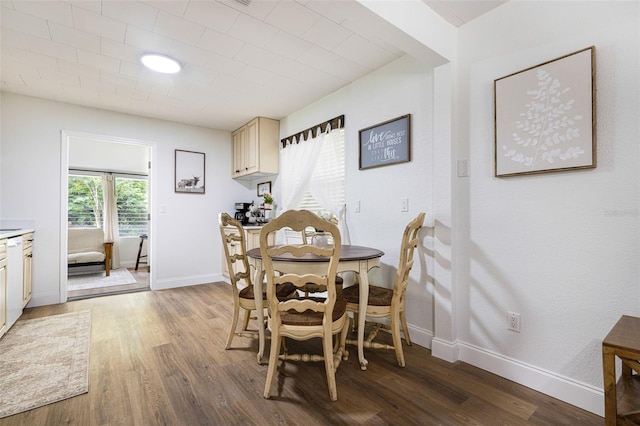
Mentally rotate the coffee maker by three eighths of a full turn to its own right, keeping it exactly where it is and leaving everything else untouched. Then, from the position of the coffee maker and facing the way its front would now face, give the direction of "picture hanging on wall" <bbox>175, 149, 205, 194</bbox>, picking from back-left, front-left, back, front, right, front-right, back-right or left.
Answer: left

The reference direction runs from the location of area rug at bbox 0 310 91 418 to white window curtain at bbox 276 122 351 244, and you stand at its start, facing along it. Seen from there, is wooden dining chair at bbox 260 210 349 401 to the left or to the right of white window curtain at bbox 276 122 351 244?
right

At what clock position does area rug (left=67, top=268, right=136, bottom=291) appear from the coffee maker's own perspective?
The area rug is roughly at 2 o'clock from the coffee maker.

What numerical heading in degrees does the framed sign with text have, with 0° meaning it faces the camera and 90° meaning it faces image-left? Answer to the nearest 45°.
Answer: approximately 45°

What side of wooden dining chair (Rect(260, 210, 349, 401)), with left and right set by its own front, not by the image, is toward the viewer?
back

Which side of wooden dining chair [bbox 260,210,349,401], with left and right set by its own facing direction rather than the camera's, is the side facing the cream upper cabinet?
front

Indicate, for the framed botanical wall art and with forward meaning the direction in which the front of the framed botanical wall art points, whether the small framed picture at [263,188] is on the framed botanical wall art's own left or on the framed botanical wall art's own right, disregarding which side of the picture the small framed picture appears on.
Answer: on the framed botanical wall art's own right

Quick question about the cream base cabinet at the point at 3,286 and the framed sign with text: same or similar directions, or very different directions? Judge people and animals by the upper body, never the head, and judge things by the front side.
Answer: very different directions

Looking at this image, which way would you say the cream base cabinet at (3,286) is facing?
to the viewer's right

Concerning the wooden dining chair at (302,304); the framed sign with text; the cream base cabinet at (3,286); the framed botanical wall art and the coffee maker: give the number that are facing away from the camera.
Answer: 1

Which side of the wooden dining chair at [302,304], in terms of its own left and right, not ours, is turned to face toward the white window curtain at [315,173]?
front

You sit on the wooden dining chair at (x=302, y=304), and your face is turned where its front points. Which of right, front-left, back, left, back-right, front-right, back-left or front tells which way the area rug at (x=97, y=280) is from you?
front-left

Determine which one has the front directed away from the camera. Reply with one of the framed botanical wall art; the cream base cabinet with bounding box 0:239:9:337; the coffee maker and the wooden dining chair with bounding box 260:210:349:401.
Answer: the wooden dining chair
